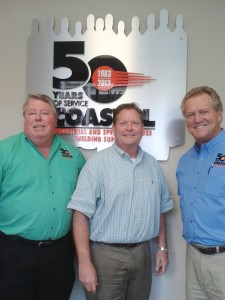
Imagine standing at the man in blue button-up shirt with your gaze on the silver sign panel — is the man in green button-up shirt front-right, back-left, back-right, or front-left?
front-left

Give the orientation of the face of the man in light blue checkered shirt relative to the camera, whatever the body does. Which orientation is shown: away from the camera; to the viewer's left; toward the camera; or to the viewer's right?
toward the camera

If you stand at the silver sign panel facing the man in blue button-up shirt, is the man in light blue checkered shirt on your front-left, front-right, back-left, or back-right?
front-right

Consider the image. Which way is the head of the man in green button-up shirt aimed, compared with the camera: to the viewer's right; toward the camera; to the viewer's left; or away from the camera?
toward the camera

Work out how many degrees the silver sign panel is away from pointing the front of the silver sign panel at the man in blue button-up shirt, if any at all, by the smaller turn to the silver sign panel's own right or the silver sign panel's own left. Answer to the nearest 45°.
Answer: approximately 45° to the silver sign panel's own left

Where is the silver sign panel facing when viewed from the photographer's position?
facing the viewer
